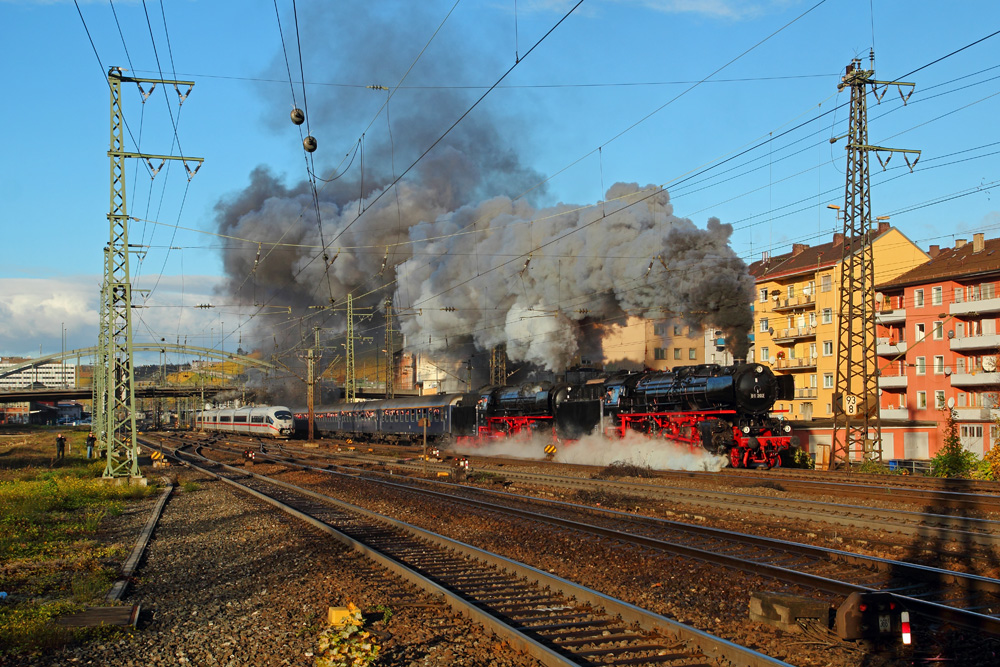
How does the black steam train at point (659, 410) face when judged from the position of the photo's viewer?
facing the viewer and to the right of the viewer

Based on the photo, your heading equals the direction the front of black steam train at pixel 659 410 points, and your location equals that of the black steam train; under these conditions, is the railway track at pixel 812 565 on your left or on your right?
on your right

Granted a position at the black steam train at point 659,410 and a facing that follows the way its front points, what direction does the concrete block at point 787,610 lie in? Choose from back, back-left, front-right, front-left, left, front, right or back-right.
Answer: front-right
